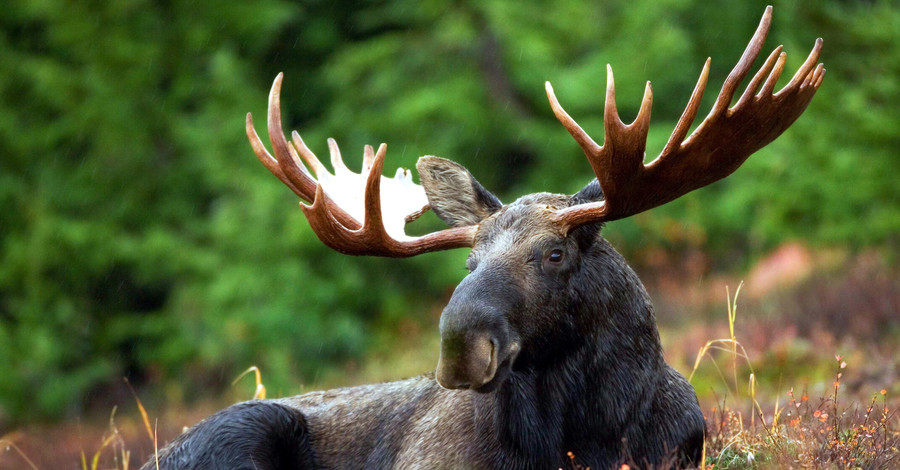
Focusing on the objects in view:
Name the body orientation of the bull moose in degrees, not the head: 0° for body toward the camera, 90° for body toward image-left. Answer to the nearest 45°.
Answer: approximately 315°
